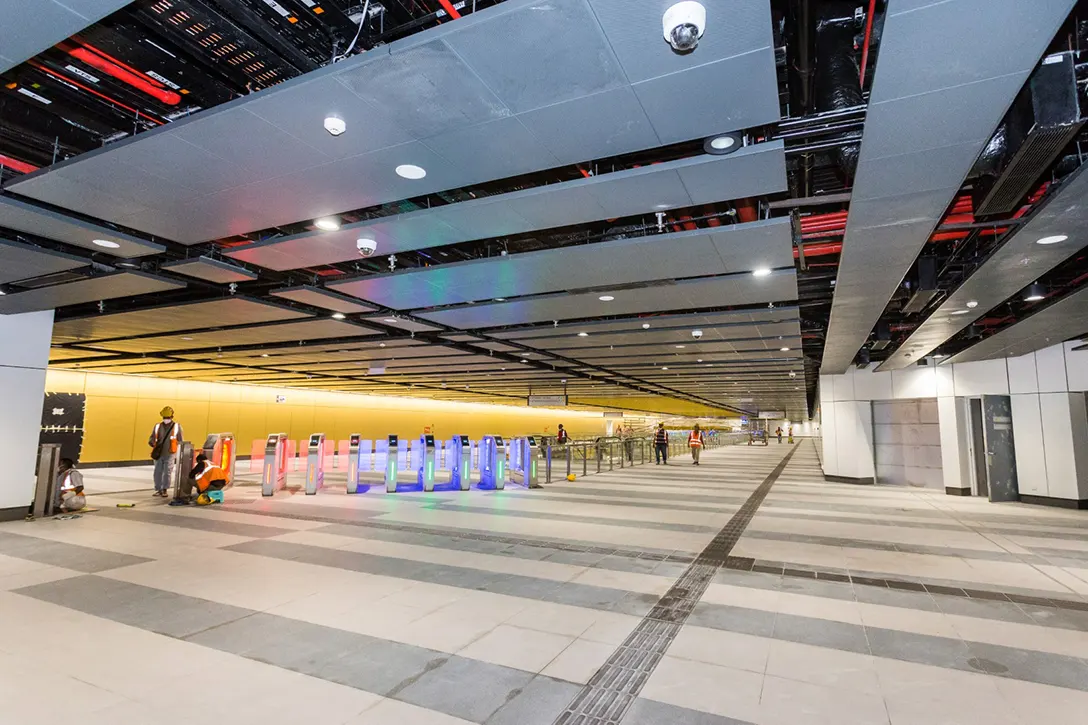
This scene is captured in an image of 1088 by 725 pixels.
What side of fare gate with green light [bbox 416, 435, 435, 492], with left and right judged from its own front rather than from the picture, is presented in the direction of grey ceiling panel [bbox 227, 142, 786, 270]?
front

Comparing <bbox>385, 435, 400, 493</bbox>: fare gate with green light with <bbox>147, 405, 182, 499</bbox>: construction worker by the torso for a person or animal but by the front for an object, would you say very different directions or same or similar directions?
same or similar directions

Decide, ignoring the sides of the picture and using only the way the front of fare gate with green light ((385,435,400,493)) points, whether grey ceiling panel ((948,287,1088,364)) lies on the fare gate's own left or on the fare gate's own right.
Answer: on the fare gate's own left

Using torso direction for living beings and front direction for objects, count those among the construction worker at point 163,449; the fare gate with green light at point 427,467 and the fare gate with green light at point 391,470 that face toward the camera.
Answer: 3

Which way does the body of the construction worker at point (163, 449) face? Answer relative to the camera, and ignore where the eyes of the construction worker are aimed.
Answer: toward the camera

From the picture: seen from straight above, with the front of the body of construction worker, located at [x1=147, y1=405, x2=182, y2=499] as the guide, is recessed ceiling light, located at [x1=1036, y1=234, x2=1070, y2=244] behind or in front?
in front

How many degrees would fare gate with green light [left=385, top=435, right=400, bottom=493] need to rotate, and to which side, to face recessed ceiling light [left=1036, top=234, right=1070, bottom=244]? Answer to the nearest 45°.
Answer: approximately 45° to its left

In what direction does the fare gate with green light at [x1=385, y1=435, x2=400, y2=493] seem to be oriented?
toward the camera

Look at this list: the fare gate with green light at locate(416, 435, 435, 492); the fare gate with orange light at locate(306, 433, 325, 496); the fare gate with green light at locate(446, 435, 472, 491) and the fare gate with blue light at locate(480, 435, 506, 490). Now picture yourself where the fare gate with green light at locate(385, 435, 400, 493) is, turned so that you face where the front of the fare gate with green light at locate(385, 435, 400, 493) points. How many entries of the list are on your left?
3

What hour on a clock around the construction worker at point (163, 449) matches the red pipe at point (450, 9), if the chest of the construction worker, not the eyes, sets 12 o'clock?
The red pipe is roughly at 12 o'clock from the construction worker.

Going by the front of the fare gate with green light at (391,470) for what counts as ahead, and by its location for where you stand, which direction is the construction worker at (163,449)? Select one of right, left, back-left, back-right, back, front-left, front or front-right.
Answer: right

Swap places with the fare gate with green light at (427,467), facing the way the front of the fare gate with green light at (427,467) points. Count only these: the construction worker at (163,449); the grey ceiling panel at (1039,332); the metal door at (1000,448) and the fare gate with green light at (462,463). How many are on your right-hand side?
1

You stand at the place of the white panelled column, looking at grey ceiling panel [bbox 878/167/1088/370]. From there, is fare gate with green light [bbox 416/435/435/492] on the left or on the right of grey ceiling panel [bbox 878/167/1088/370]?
left

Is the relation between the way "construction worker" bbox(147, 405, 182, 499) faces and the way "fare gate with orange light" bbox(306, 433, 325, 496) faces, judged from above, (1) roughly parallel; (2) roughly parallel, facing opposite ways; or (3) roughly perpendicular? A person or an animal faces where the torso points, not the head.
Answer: roughly parallel
